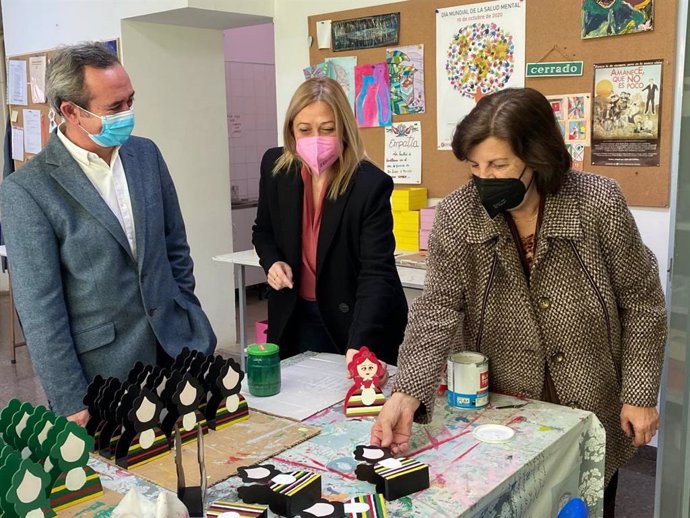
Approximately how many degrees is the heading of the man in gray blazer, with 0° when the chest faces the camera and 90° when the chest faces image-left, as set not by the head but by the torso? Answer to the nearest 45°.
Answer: approximately 315°

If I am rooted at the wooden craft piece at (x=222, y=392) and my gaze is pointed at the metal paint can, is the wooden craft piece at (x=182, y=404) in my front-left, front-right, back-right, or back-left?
back-right

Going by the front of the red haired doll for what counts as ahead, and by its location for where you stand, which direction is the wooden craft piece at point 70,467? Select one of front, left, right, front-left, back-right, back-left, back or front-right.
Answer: front-right

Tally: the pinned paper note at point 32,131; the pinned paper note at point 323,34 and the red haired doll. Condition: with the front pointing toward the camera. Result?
3

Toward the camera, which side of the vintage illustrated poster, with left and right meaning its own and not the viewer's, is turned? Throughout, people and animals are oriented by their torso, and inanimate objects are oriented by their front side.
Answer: front

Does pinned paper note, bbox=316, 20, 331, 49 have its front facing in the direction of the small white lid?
yes

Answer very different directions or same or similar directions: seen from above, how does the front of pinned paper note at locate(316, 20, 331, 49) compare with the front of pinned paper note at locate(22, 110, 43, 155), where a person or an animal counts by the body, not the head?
same or similar directions

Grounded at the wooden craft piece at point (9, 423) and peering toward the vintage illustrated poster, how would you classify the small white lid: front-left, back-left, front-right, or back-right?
front-right

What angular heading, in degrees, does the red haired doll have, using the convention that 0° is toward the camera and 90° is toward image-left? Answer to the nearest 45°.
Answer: approximately 0°

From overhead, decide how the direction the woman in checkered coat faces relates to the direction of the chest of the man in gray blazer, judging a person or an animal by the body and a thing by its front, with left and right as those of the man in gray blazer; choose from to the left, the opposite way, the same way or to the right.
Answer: to the right
